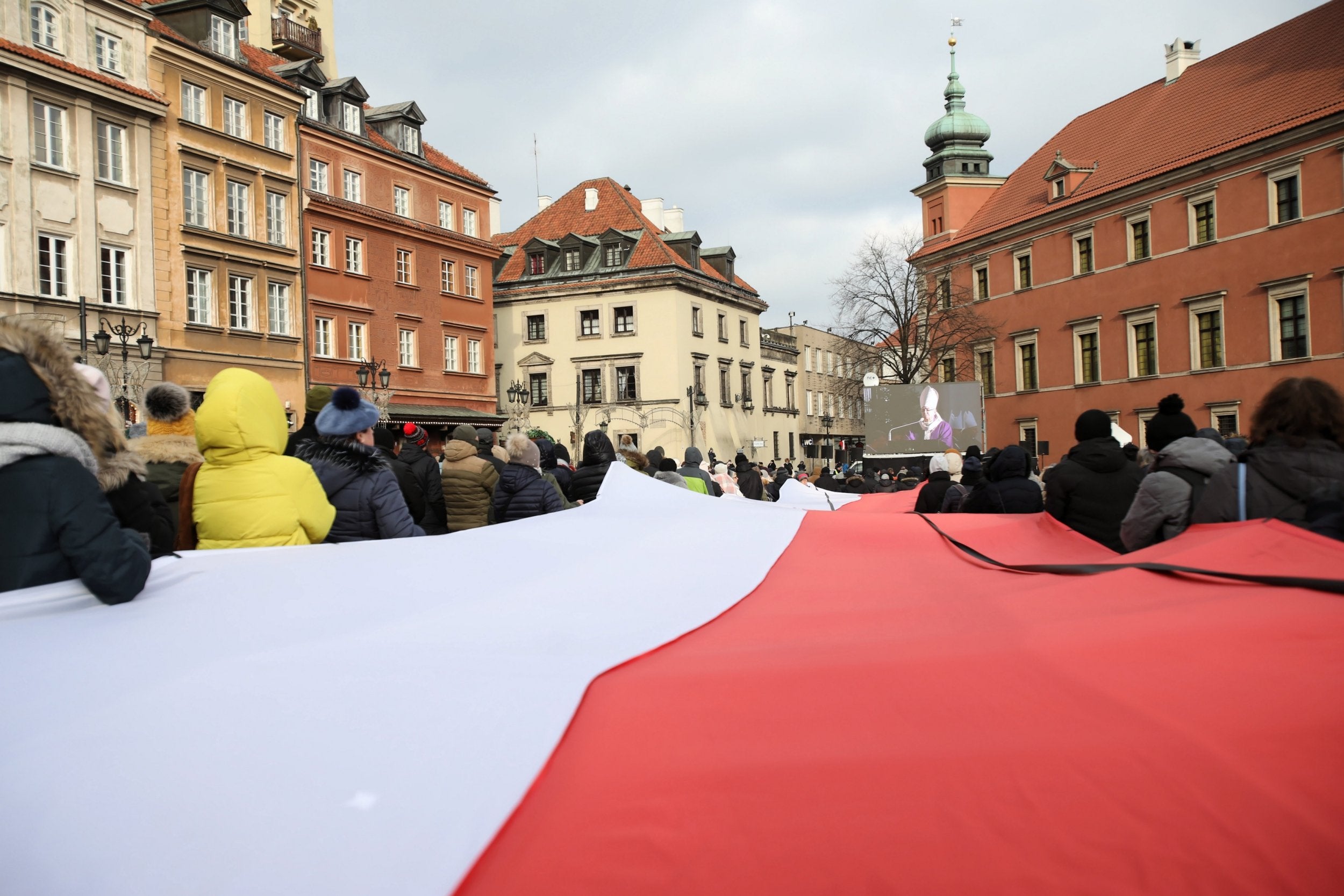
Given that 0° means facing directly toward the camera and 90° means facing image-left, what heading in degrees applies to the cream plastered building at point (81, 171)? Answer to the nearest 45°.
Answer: approximately 315°

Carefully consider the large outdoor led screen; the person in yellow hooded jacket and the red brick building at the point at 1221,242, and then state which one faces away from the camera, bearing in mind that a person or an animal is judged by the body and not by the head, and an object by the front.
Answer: the person in yellow hooded jacket

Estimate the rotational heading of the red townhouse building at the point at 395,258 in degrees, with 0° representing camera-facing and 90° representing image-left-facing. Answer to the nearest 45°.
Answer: approximately 315°

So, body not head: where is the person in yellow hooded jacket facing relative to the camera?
away from the camera

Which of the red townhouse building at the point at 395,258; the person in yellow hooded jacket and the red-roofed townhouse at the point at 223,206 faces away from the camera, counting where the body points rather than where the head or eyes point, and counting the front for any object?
the person in yellow hooded jacket

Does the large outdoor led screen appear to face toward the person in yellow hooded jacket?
yes

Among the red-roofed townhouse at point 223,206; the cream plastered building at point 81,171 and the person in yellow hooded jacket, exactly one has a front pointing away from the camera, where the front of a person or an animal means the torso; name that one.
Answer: the person in yellow hooded jacket

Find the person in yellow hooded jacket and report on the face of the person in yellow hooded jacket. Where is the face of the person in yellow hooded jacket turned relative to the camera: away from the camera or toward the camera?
away from the camera

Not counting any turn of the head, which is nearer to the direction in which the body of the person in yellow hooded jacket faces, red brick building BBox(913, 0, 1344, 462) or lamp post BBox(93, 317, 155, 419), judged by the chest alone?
the lamp post

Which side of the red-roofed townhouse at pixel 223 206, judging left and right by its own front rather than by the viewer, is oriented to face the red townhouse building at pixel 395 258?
left

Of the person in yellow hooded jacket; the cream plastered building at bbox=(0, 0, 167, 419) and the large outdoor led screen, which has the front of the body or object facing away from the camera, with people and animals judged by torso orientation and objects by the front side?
the person in yellow hooded jacket

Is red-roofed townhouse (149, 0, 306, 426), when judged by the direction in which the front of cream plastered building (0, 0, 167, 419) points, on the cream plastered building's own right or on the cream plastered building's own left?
on the cream plastered building's own left

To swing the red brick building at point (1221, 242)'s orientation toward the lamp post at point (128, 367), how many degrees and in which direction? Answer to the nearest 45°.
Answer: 0° — it already faces it
